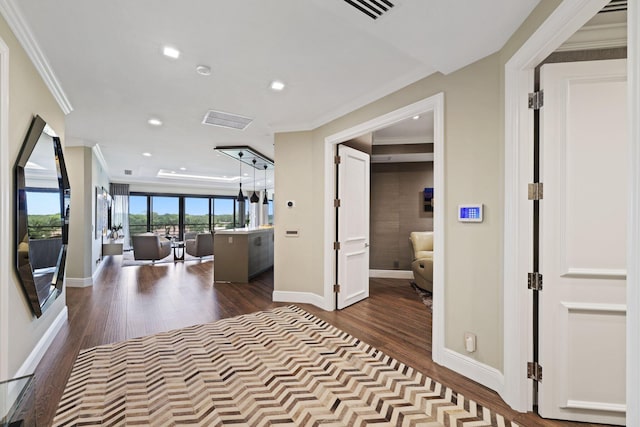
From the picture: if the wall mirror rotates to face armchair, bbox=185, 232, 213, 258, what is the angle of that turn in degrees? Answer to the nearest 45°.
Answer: approximately 90° to its left

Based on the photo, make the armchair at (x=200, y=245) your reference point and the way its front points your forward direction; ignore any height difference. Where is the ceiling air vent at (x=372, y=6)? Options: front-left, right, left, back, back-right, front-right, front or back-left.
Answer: back-left

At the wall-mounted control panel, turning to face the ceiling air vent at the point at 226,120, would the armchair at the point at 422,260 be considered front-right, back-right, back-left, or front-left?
front-right

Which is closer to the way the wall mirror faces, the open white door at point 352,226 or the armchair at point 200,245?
the open white door

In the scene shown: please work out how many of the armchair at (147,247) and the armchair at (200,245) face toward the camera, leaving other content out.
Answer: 0

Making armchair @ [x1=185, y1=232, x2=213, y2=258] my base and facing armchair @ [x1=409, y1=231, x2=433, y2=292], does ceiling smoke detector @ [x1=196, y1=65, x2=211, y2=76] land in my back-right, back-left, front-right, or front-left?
front-right

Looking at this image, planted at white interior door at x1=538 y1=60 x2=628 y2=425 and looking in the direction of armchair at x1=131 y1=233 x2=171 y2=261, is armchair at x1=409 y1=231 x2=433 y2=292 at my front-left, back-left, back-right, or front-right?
front-right

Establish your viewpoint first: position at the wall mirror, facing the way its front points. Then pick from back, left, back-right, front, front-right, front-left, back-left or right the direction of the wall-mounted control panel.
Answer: front

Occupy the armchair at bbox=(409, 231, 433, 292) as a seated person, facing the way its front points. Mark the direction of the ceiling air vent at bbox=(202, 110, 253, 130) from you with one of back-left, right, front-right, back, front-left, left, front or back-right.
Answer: right

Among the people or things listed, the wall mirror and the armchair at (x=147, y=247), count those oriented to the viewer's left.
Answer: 0

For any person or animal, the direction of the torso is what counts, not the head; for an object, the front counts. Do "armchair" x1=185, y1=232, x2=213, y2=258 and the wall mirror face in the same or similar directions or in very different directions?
very different directions
